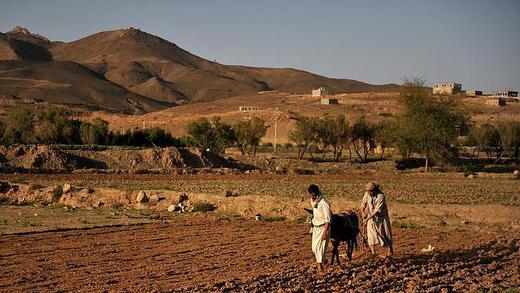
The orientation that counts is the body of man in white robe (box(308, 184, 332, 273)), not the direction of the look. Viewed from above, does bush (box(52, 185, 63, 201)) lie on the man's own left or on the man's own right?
on the man's own right

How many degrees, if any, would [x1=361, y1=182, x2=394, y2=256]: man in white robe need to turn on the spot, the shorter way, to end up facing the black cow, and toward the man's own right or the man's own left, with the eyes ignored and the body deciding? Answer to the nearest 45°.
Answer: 0° — they already face it

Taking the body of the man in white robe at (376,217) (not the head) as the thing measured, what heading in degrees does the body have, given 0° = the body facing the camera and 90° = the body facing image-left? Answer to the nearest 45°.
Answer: approximately 45°

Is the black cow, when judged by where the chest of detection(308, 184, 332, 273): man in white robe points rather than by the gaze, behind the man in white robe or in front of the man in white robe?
behind

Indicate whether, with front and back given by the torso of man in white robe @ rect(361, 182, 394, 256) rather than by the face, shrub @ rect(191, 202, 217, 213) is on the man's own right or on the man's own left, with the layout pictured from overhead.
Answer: on the man's own right

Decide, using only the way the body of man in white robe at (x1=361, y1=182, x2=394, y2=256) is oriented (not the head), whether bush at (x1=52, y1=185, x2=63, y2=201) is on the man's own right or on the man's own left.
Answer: on the man's own right

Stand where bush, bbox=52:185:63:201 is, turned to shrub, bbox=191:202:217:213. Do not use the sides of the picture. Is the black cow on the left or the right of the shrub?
right
